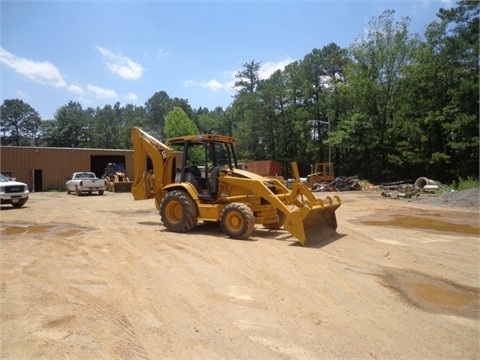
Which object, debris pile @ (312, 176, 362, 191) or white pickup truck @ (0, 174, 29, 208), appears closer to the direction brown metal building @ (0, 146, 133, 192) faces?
the white pickup truck

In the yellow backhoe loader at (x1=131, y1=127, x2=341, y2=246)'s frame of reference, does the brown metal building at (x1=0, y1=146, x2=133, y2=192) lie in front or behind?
behind

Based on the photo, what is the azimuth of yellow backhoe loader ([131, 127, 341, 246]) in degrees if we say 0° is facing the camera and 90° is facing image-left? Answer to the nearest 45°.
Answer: approximately 315°

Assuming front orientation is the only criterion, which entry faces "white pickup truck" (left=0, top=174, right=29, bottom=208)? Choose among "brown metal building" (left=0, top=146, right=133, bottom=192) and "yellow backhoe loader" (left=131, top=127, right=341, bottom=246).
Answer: the brown metal building

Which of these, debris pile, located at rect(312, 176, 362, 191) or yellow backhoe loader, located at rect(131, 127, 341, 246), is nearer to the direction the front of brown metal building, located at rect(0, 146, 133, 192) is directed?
the yellow backhoe loader

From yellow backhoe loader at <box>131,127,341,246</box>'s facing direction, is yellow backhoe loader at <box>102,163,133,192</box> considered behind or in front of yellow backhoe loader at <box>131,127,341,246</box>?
behind

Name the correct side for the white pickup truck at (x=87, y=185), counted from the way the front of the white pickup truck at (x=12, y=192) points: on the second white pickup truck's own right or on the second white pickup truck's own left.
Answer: on the second white pickup truck's own left

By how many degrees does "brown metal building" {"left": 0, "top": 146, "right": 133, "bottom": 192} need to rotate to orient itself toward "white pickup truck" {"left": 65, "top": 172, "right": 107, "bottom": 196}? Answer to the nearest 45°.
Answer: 0° — it already faces it

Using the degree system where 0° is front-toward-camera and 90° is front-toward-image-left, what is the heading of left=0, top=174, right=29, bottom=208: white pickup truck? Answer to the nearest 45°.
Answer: approximately 315°

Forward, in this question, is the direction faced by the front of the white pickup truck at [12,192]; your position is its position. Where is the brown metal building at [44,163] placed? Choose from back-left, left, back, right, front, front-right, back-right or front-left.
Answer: back-left

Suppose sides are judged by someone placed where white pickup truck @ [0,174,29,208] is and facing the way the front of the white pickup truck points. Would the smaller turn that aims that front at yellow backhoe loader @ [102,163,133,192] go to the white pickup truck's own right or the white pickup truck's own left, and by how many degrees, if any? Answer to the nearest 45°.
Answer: approximately 90° to the white pickup truck's own left
